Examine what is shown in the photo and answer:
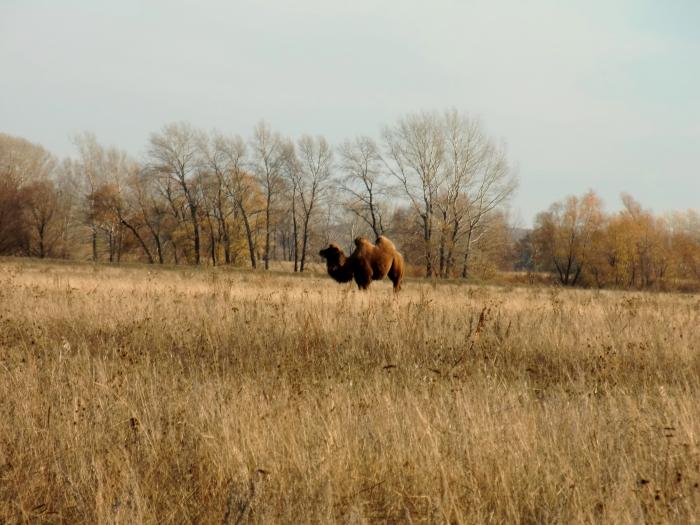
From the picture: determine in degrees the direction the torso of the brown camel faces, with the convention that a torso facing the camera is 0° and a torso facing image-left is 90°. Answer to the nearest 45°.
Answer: approximately 90°
